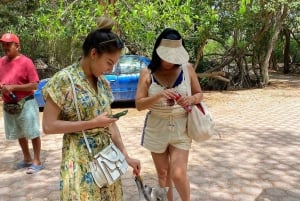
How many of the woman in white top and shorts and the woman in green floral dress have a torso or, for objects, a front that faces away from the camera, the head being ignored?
0

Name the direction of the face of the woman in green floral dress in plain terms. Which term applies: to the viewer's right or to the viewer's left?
to the viewer's right

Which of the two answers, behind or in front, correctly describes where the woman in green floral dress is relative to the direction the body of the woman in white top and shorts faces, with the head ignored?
in front

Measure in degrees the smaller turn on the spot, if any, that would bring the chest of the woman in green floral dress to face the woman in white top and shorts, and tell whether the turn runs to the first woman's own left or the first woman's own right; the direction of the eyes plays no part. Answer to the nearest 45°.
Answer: approximately 90° to the first woman's own left

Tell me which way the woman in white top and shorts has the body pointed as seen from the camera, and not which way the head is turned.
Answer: toward the camera

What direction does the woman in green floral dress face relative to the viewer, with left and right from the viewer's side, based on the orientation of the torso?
facing the viewer and to the right of the viewer
